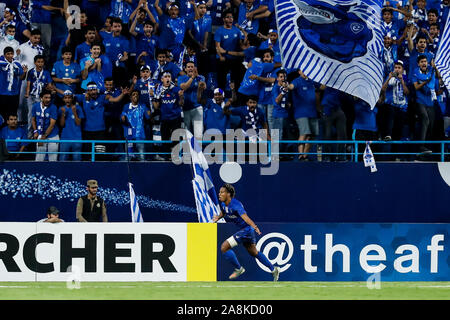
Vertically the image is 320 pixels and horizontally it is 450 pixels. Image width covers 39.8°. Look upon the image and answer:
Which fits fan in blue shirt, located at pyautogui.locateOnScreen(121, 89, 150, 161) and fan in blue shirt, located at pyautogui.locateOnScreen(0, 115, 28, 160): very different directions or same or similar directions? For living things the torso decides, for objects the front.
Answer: same or similar directions

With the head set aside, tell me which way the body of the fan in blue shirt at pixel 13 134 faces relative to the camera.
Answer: toward the camera

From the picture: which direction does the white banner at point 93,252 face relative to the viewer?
toward the camera

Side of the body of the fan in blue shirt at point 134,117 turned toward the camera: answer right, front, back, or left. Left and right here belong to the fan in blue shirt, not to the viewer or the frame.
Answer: front

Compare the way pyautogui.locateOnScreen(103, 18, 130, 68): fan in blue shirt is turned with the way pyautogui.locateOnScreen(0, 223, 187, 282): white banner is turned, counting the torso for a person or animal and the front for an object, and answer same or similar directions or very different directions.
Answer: same or similar directions

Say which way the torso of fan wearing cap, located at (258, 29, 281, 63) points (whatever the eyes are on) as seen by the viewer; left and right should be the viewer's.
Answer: facing the viewer
